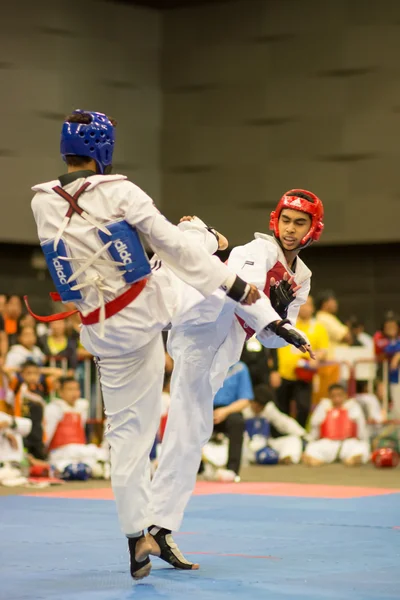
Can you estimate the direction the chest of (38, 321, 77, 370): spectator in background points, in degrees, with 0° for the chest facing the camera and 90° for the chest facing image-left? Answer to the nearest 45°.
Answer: approximately 0°

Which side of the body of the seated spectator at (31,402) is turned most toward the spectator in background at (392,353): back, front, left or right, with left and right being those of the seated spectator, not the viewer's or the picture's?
left

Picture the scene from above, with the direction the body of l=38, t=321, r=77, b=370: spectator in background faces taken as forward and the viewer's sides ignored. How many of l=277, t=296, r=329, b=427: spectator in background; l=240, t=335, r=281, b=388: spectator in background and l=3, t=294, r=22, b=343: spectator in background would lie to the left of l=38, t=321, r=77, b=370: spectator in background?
2

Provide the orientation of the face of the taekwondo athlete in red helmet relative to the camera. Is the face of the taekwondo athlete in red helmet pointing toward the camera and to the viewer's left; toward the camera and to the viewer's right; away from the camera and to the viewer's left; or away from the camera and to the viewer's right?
toward the camera and to the viewer's left

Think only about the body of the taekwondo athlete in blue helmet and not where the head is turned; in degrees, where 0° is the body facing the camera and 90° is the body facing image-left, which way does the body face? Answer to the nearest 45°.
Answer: approximately 225°

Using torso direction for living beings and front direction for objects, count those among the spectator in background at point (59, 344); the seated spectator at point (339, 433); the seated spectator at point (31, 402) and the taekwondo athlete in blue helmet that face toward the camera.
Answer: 3

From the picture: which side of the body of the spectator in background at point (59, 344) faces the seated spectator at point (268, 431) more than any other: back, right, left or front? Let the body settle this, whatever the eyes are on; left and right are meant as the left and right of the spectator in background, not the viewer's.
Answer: left

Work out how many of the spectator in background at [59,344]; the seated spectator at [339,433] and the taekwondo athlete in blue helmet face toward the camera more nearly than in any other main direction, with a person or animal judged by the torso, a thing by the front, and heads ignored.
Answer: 2

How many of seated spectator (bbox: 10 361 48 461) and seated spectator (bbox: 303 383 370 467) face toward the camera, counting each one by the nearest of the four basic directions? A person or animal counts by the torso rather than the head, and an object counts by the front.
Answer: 2

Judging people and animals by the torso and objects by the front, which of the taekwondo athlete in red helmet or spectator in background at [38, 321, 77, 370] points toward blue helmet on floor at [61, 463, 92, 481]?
the spectator in background

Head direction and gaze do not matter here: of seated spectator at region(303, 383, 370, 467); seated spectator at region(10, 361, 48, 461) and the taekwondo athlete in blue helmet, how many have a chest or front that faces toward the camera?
2
